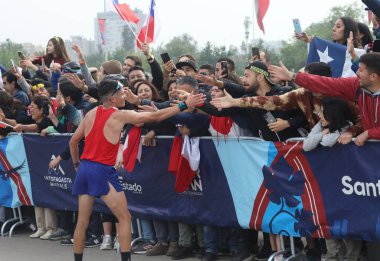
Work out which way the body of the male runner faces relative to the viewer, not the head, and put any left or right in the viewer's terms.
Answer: facing away from the viewer and to the right of the viewer

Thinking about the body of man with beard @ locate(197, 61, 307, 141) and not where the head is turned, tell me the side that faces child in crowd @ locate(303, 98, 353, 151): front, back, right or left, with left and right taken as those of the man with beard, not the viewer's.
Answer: left

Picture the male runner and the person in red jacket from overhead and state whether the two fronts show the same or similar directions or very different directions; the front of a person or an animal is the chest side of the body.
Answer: very different directions

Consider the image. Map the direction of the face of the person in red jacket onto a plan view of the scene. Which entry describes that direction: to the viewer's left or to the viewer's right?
to the viewer's left

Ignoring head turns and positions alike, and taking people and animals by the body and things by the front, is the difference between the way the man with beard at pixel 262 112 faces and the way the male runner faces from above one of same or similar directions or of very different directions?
very different directions

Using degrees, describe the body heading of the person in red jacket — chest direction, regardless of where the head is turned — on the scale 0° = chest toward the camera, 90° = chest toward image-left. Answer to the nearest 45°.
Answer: approximately 45°

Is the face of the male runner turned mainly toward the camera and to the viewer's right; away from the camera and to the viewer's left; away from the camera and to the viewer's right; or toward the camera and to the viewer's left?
away from the camera and to the viewer's right

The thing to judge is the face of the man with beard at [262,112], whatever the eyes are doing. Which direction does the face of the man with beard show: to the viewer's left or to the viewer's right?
to the viewer's left

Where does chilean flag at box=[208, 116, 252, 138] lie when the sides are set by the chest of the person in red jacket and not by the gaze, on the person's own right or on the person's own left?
on the person's own right

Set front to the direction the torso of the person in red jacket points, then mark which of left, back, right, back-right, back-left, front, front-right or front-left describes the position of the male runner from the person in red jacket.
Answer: front-right
